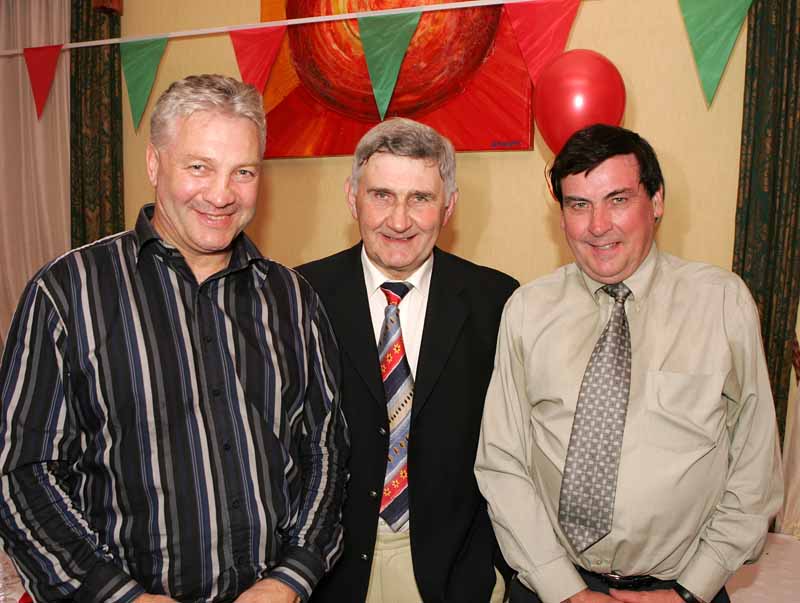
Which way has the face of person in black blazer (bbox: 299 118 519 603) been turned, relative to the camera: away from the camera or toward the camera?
toward the camera

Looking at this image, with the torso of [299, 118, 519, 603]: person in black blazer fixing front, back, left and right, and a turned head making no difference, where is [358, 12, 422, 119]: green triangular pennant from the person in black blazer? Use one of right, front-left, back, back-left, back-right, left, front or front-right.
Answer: back

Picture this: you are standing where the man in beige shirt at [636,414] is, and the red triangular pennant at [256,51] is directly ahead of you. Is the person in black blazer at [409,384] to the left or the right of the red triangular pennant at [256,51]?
left

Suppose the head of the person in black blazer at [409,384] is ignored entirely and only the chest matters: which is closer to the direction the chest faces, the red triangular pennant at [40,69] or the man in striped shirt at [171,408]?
the man in striped shirt

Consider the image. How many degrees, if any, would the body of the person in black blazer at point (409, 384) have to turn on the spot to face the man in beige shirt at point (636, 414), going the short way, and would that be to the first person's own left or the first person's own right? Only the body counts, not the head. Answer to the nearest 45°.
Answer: approximately 90° to the first person's own left

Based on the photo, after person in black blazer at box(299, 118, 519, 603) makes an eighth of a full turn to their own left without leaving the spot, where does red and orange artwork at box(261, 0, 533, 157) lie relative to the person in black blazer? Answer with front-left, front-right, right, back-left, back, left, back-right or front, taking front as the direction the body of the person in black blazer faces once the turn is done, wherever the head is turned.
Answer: back-left

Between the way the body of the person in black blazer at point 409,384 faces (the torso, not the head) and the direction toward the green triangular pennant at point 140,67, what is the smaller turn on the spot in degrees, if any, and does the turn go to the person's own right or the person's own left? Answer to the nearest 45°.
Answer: approximately 135° to the person's own right

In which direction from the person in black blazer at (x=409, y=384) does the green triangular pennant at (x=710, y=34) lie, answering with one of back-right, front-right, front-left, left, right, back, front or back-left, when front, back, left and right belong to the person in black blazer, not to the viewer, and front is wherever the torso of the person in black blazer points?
back-left

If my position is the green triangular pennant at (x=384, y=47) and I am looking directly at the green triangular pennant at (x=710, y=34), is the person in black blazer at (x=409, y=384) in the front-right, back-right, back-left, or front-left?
front-right

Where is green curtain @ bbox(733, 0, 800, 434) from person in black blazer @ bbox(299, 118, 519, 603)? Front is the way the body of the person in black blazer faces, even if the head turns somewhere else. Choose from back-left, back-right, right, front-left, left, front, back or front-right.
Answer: back-left

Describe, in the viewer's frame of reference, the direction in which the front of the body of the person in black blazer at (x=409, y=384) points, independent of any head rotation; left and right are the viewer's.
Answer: facing the viewer
